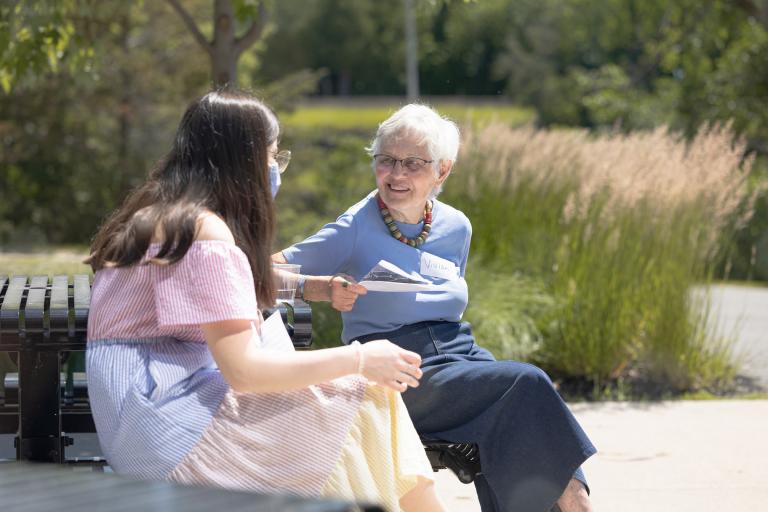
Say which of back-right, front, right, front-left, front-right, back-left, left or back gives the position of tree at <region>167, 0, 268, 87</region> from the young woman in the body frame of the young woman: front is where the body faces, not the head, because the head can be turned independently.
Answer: left

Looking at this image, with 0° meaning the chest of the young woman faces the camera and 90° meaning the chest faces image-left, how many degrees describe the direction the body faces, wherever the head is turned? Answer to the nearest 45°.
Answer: approximately 270°

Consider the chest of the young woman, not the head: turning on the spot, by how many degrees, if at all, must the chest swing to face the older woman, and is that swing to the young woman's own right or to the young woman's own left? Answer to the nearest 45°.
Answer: approximately 45° to the young woman's own left

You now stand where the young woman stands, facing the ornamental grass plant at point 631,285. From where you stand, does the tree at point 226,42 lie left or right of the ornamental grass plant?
left

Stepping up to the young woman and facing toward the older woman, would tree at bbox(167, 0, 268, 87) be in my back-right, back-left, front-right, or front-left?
front-left

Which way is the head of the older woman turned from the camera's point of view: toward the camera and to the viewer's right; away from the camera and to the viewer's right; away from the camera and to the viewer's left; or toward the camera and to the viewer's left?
toward the camera and to the viewer's left
